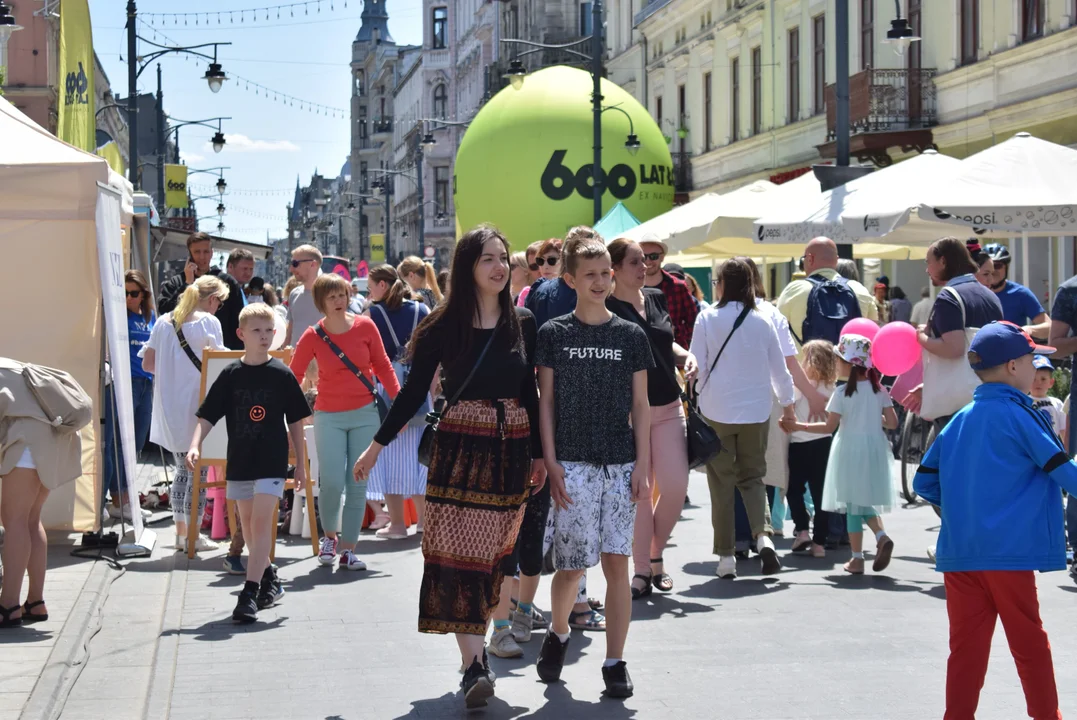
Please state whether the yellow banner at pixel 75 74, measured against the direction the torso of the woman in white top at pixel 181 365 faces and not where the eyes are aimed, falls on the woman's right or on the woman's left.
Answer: on the woman's left

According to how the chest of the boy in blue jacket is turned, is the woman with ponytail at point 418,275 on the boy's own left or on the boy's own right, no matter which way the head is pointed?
on the boy's own left

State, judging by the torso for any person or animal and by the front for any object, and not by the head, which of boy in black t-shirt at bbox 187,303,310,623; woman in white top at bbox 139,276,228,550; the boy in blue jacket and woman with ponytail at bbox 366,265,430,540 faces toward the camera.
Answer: the boy in black t-shirt

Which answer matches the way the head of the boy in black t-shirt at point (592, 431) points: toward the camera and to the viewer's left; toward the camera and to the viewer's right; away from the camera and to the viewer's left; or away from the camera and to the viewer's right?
toward the camera and to the viewer's right

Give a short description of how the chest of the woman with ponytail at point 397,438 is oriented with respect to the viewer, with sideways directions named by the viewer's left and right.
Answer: facing away from the viewer and to the left of the viewer

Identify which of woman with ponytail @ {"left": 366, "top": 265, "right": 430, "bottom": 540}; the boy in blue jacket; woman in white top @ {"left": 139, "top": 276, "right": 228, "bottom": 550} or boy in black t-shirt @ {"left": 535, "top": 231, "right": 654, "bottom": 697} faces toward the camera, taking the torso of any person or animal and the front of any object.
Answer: the boy in black t-shirt

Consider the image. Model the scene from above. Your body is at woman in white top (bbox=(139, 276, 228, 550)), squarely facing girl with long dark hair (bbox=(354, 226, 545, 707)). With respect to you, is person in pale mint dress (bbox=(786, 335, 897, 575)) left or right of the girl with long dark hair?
left
